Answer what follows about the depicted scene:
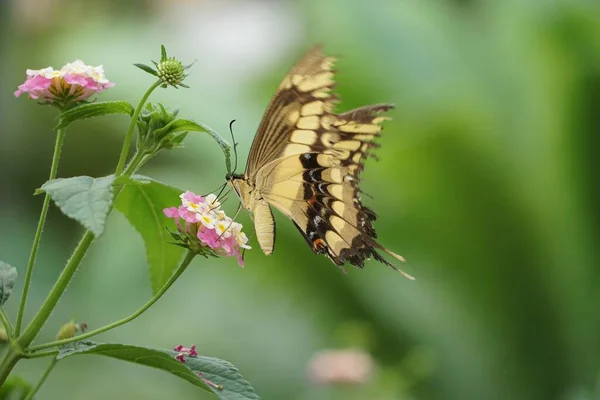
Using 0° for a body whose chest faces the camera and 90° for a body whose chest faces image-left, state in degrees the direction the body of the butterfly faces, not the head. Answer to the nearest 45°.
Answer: approximately 90°
